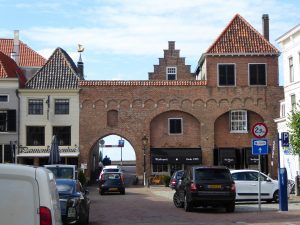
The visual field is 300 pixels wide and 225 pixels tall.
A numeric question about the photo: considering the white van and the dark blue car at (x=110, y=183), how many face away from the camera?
2

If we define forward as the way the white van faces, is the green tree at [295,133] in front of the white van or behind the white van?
in front

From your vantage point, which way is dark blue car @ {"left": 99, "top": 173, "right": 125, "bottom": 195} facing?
away from the camera

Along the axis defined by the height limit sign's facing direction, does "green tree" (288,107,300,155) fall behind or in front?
behind

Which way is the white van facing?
away from the camera

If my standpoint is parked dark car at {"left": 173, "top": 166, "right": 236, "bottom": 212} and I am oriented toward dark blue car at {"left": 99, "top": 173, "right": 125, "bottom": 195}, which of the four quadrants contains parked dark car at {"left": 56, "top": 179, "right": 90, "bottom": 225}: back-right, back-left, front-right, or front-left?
back-left

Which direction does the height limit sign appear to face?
toward the camera
